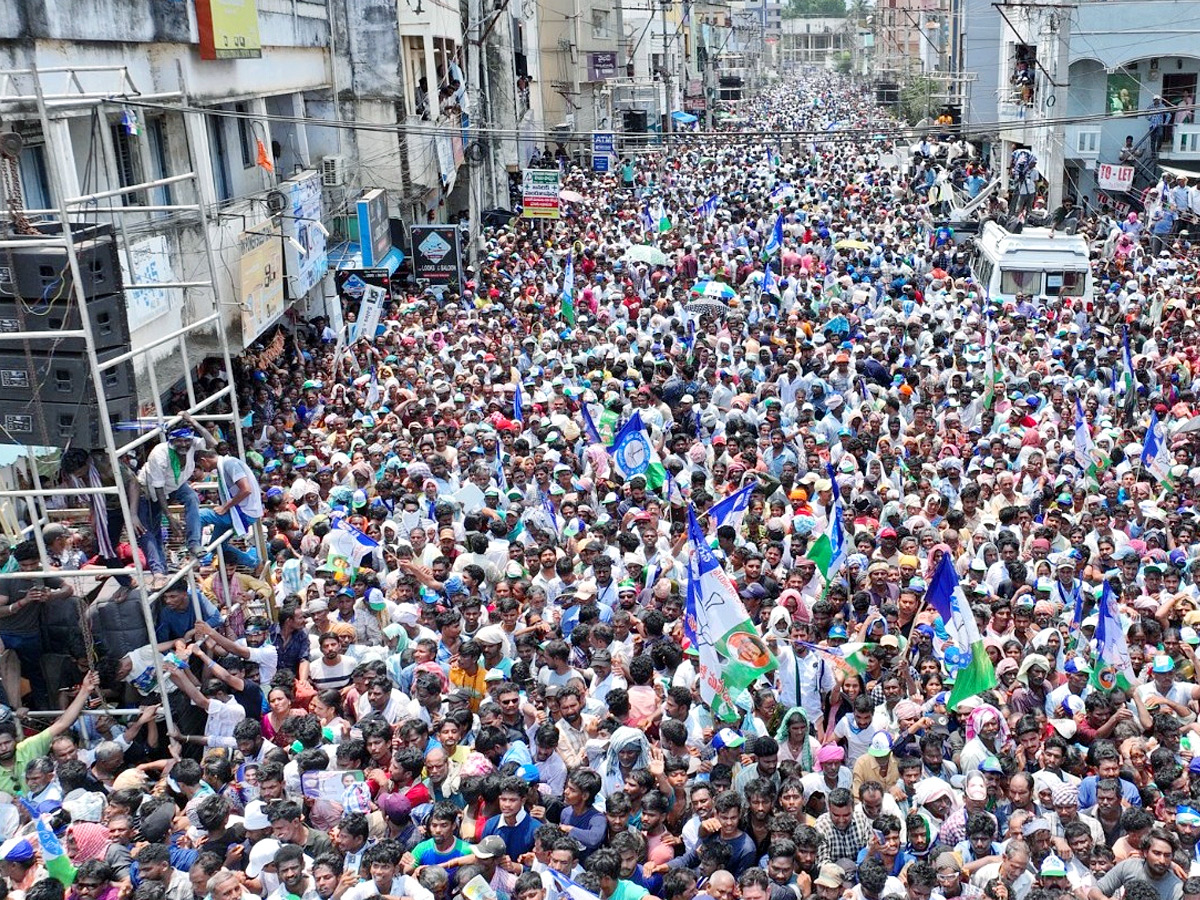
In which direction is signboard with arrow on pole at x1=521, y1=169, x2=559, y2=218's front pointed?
toward the camera

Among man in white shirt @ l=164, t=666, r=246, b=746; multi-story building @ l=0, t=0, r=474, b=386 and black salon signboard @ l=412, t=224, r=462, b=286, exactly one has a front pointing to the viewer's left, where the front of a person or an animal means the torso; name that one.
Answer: the man in white shirt

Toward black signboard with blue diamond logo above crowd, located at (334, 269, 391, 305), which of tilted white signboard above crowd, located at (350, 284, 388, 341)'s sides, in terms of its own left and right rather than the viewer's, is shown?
back

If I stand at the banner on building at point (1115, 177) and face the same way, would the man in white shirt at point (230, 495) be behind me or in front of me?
in front

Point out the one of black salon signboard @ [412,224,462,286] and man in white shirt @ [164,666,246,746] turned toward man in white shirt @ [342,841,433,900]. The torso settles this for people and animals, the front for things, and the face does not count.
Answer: the black salon signboard

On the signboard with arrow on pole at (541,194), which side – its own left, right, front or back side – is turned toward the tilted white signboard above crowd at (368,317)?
front

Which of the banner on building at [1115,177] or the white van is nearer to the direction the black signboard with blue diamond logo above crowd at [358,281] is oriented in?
the white van

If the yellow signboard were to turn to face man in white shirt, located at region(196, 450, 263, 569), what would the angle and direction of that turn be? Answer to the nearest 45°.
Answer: approximately 45° to its right

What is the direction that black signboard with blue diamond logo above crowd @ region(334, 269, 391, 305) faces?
toward the camera

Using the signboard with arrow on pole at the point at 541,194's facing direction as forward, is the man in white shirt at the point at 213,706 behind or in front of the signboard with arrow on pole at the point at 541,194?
in front

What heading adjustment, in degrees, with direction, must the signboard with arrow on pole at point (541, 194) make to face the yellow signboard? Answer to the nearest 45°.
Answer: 0° — it already faces it

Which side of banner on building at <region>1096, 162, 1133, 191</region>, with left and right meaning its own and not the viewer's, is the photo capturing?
front
